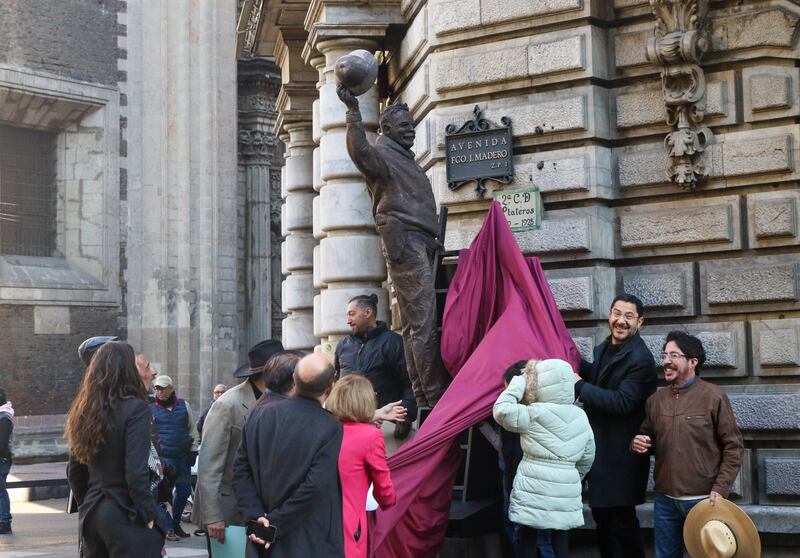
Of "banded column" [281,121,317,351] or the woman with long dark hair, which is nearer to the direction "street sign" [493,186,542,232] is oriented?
the woman with long dark hair

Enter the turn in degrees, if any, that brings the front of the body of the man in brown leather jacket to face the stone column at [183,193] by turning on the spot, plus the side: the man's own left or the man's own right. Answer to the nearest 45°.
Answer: approximately 90° to the man's own right

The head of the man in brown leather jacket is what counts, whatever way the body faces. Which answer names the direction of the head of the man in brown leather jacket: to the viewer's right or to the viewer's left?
to the viewer's left

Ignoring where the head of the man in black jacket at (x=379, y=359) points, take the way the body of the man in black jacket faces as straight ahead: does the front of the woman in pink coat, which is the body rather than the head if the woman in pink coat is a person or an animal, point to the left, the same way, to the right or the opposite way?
the opposite way

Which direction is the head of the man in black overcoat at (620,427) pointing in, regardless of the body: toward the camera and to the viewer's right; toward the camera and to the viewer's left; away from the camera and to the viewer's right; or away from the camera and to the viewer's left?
toward the camera and to the viewer's left

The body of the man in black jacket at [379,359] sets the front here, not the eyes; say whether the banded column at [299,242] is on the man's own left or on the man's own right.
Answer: on the man's own right

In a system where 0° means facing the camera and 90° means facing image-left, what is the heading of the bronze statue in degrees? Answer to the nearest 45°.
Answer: approximately 315°

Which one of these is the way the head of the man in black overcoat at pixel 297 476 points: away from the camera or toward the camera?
away from the camera

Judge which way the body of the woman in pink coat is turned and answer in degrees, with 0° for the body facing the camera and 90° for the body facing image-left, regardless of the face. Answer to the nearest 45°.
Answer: approximately 225°

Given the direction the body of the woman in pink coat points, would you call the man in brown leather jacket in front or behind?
in front

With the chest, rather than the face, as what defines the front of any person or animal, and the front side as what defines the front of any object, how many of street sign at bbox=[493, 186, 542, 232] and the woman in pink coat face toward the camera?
1
